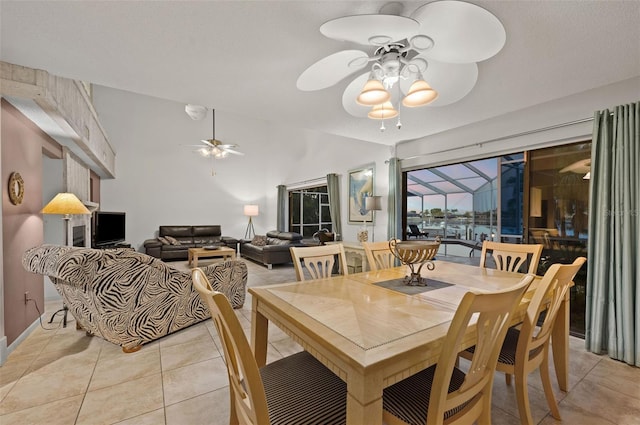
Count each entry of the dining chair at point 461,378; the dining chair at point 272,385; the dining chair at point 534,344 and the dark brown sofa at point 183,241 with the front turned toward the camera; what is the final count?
1

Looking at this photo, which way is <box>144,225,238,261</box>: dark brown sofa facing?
toward the camera

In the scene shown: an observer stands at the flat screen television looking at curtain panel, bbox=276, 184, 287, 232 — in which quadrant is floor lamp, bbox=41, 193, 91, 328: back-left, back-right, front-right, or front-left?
back-right

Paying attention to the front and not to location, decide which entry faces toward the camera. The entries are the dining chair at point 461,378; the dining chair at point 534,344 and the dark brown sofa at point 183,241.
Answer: the dark brown sofa

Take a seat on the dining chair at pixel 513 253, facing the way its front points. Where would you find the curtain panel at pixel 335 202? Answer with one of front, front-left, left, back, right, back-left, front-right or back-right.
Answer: right

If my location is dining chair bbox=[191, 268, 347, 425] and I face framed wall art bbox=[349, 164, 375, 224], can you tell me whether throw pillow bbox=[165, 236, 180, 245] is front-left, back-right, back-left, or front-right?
front-left

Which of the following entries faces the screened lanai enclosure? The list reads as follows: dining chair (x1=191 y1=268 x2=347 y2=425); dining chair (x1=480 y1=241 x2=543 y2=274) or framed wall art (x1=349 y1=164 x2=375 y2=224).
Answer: dining chair (x1=191 y1=268 x2=347 y2=425)

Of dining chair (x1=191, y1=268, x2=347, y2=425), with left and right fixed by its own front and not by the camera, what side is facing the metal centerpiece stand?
front

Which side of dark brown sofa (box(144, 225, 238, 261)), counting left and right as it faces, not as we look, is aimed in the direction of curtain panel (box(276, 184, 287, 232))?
left

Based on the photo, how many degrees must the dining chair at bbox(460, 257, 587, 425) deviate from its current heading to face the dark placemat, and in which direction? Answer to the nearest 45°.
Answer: approximately 45° to its left

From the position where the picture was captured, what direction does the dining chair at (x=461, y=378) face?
facing away from the viewer and to the left of the viewer

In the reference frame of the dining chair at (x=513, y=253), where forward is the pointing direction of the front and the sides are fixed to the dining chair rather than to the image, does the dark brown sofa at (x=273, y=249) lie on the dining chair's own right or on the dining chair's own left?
on the dining chair's own right

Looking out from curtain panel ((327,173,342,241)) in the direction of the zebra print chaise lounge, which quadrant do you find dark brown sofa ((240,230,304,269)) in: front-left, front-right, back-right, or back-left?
front-right

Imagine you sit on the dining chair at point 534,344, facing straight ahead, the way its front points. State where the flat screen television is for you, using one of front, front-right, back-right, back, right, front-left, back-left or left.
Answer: front-left

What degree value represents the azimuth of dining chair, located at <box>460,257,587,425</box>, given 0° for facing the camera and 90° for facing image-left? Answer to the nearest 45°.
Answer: approximately 135°

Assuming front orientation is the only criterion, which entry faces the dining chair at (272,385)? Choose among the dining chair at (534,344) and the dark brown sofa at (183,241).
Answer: the dark brown sofa

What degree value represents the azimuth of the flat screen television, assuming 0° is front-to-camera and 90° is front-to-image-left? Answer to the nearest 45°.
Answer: approximately 315°

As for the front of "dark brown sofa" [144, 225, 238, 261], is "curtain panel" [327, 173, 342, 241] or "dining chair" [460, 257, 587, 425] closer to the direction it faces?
the dining chair

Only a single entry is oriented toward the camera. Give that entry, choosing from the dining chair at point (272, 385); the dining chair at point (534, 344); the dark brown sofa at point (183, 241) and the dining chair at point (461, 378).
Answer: the dark brown sofa

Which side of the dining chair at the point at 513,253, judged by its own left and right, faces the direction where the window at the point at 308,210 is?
right
